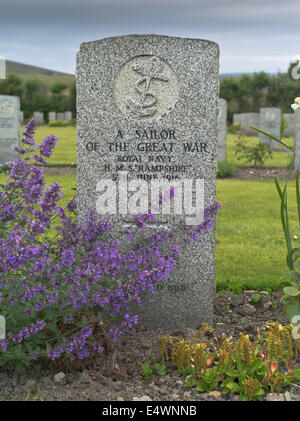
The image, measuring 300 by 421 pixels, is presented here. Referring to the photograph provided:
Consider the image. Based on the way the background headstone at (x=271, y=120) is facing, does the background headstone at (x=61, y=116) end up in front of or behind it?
behind

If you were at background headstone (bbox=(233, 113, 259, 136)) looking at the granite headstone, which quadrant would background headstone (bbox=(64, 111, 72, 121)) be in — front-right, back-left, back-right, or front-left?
back-right

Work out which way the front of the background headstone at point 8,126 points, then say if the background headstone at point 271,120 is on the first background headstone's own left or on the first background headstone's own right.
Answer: on the first background headstone's own left

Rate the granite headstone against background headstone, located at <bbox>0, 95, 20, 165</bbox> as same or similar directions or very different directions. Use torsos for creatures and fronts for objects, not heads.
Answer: same or similar directions

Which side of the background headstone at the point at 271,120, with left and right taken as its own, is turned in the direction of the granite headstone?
front

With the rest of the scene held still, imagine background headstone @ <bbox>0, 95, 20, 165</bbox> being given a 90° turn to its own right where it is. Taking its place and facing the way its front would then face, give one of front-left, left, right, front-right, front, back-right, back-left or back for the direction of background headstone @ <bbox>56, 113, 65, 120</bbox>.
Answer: right

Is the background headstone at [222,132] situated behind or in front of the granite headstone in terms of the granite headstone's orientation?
behind

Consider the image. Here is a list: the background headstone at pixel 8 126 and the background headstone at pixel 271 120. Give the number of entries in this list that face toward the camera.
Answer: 2

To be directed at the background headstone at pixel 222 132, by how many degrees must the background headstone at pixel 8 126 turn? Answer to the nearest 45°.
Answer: approximately 90° to its left

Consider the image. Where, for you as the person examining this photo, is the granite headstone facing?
facing the viewer

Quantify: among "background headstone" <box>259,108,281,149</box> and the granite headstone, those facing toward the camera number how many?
2

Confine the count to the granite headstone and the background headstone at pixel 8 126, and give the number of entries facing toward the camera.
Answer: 2

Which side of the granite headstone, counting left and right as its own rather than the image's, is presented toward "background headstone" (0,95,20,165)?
back

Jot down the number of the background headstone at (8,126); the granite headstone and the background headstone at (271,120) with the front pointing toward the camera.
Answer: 3

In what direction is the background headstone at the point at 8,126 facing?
toward the camera

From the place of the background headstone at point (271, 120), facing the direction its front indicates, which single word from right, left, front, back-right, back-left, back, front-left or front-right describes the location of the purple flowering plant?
front

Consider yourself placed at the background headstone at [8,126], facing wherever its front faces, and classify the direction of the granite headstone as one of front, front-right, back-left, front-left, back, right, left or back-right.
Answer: front

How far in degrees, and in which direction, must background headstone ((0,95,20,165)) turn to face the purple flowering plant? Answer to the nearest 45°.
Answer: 0° — it already faces it
